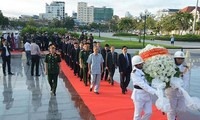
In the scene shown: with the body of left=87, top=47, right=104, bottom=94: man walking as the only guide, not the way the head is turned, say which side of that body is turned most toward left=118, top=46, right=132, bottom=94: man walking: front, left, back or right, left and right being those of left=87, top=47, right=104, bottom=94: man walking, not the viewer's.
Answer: left

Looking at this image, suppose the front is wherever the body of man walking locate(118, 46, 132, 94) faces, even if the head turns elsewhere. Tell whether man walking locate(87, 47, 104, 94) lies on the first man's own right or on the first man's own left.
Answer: on the first man's own right

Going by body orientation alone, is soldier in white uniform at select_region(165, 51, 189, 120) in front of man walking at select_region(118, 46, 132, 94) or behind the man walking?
in front

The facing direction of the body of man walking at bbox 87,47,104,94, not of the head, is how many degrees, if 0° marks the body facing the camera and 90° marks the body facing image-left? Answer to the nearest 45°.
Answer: approximately 0°

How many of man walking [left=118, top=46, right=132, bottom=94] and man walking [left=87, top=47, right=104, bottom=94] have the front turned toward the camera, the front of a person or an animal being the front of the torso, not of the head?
2

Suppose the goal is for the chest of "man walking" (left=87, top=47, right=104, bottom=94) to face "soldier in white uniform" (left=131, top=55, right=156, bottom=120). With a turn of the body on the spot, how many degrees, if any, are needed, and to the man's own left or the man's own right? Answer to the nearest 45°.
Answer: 0° — they already face them

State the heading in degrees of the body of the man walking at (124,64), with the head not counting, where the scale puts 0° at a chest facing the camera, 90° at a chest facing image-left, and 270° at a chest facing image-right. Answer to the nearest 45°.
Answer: approximately 0°
